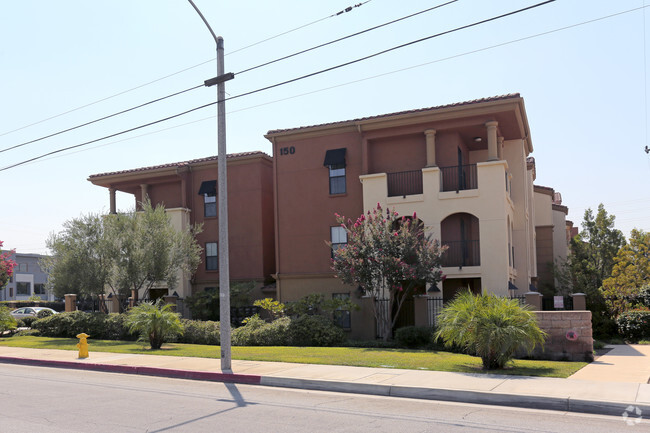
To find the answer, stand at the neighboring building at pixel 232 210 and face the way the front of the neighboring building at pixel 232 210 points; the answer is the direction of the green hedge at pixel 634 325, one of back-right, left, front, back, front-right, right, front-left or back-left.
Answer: front-left

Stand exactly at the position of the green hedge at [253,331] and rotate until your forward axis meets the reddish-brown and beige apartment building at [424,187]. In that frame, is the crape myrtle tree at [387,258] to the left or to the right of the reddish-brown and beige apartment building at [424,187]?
right

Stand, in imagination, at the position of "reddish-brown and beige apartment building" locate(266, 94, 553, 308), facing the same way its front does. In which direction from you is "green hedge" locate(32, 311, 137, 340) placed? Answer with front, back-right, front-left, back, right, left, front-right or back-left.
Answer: right

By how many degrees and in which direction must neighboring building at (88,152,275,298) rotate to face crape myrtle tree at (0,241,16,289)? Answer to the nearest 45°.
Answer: approximately 135° to its right

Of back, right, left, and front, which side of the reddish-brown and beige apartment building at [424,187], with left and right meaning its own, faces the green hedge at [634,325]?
left

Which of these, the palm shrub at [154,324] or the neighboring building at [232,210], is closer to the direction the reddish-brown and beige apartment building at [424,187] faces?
the palm shrub

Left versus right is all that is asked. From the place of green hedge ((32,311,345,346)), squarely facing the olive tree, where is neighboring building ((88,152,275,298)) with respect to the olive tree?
right

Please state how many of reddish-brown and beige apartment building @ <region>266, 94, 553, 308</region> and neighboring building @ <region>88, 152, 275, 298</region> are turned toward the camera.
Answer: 2

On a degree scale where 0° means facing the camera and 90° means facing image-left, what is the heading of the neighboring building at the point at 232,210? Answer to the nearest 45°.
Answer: approximately 0°

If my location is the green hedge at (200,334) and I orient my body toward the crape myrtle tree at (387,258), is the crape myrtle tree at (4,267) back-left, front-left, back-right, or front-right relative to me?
back-left

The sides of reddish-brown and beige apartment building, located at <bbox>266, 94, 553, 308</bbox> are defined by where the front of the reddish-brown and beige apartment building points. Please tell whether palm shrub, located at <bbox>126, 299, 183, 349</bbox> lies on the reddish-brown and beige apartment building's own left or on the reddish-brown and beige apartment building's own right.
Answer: on the reddish-brown and beige apartment building's own right
